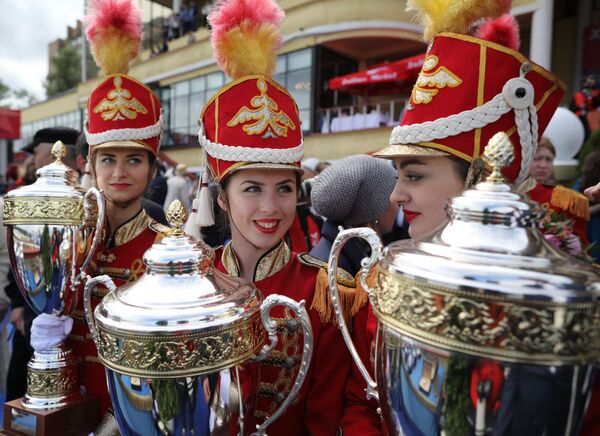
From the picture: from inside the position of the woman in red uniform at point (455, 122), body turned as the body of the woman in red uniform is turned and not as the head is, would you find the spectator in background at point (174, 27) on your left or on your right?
on your right

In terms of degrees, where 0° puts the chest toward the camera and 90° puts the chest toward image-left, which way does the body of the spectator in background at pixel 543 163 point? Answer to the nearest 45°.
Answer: approximately 0°

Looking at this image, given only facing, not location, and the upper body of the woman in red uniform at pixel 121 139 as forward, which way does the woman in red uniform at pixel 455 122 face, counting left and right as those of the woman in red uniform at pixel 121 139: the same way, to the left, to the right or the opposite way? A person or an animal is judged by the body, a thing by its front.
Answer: to the right

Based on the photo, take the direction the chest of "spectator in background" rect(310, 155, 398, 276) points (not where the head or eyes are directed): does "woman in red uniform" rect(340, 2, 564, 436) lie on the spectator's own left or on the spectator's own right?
on the spectator's own right

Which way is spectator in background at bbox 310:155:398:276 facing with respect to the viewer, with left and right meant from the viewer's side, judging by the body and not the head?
facing away from the viewer and to the right of the viewer

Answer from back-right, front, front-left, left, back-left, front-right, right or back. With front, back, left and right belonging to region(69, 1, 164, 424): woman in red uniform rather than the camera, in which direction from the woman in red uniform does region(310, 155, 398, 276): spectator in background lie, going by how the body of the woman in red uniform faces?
back-left

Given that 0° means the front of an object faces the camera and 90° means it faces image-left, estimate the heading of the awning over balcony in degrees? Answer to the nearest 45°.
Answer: approximately 45°

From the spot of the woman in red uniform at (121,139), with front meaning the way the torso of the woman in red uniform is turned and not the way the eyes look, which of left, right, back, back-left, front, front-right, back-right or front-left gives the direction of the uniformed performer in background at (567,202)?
back-left

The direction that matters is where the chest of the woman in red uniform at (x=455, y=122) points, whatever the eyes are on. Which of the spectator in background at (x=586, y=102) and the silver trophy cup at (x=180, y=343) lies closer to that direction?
the silver trophy cup

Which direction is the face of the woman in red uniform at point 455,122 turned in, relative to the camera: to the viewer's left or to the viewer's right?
to the viewer's left
